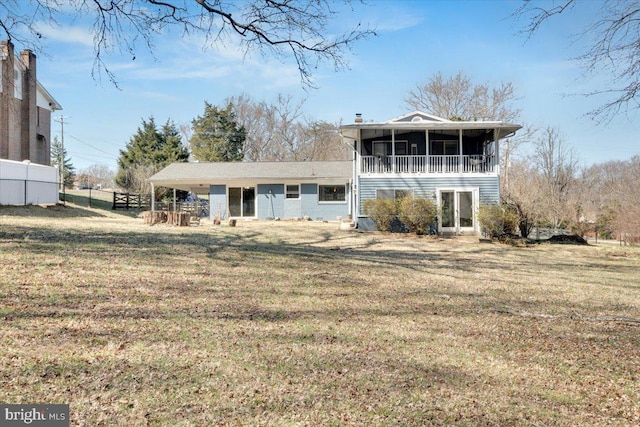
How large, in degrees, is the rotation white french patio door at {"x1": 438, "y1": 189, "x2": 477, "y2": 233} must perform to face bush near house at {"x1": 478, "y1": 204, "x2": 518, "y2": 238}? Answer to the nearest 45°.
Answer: approximately 45° to its left

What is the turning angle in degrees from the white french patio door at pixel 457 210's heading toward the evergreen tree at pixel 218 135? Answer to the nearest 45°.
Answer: approximately 135° to its right

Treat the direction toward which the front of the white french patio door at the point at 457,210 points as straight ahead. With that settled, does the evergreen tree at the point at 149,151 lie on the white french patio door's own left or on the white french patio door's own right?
on the white french patio door's own right

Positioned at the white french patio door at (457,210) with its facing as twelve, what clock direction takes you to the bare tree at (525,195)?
The bare tree is roughly at 9 o'clock from the white french patio door.

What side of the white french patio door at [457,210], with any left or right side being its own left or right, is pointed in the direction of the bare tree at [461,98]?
back

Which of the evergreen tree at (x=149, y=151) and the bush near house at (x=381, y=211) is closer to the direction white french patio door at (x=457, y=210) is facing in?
the bush near house

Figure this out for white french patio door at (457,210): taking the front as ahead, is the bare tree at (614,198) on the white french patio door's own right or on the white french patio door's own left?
on the white french patio door's own left

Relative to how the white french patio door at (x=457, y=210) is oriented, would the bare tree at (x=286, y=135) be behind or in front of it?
behind

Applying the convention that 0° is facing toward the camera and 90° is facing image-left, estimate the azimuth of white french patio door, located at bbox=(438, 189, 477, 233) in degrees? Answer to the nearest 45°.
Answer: approximately 0°
